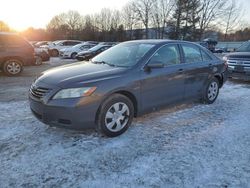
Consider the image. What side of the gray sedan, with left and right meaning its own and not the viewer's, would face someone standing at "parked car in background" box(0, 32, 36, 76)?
right

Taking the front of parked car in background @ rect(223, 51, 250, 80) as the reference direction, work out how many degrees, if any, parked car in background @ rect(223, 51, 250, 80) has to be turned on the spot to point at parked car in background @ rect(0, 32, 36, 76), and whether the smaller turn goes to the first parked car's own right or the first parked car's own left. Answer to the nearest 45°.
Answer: approximately 90° to the first parked car's own right

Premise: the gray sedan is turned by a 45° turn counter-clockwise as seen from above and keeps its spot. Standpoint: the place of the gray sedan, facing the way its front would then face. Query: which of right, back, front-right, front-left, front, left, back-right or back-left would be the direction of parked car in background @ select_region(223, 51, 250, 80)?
back-left

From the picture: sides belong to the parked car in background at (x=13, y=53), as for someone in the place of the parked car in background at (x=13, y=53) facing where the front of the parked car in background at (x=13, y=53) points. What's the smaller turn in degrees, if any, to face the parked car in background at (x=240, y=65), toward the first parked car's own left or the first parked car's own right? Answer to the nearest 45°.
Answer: approximately 135° to the first parked car's own left

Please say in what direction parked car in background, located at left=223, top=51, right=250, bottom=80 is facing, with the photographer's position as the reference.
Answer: facing the viewer

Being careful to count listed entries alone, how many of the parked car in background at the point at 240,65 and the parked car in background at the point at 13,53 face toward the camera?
1

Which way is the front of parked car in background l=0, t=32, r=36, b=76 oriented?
to the viewer's left

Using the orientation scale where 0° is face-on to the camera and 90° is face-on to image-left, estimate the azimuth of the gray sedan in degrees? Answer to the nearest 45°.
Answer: approximately 45°
